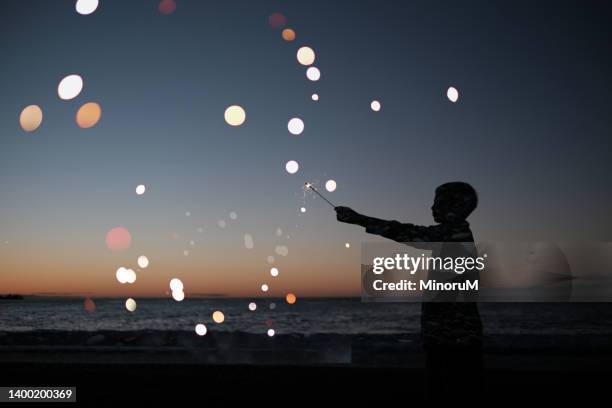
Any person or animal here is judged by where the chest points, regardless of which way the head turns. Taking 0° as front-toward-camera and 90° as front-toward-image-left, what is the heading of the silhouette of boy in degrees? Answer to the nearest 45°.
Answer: approximately 90°
